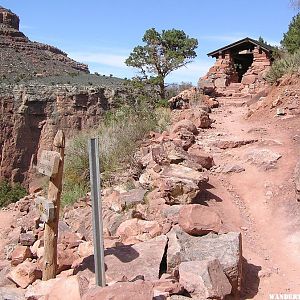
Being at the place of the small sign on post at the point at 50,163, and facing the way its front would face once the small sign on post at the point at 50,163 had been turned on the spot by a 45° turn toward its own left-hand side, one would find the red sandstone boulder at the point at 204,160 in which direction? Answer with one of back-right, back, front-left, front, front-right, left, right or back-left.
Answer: back-left

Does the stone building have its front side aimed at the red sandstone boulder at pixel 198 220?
yes

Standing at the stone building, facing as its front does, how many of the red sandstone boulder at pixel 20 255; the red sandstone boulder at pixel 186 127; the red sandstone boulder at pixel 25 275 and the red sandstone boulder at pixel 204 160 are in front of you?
4

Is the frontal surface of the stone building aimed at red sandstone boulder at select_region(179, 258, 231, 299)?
yes

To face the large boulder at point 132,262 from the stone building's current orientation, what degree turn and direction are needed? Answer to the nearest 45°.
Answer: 0° — it already faces it

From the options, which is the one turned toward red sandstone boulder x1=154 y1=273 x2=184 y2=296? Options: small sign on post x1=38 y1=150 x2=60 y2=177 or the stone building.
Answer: the stone building

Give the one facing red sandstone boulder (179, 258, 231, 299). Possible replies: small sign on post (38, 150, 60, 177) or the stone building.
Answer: the stone building

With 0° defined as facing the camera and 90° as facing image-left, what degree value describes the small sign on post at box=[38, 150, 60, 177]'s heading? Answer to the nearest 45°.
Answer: approximately 45°
